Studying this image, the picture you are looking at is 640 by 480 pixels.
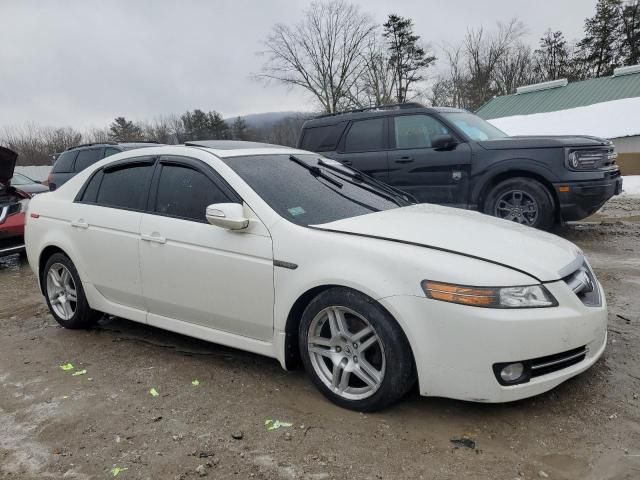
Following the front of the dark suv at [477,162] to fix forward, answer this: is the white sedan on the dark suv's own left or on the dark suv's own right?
on the dark suv's own right

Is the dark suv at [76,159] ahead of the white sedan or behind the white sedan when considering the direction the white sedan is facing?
behind

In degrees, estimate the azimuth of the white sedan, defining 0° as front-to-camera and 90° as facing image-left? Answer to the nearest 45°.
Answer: approximately 315°

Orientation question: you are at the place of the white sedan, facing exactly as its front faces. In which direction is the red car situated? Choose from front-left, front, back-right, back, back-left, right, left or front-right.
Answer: back

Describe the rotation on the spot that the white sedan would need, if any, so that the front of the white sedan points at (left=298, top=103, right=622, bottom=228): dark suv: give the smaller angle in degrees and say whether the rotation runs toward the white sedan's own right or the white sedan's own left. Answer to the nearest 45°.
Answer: approximately 90° to the white sedan's own left

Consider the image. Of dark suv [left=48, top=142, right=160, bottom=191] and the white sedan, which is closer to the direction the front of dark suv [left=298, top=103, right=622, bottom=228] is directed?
the white sedan

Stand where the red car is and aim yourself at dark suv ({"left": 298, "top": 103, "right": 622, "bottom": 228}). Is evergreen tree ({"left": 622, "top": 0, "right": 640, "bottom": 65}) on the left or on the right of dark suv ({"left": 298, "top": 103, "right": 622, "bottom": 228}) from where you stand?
left

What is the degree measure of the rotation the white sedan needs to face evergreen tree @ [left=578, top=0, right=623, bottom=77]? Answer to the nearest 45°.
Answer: approximately 90° to its left

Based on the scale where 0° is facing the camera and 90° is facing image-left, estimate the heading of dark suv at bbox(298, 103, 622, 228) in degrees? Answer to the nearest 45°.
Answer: approximately 315°

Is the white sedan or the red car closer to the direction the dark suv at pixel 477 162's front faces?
the white sedan
